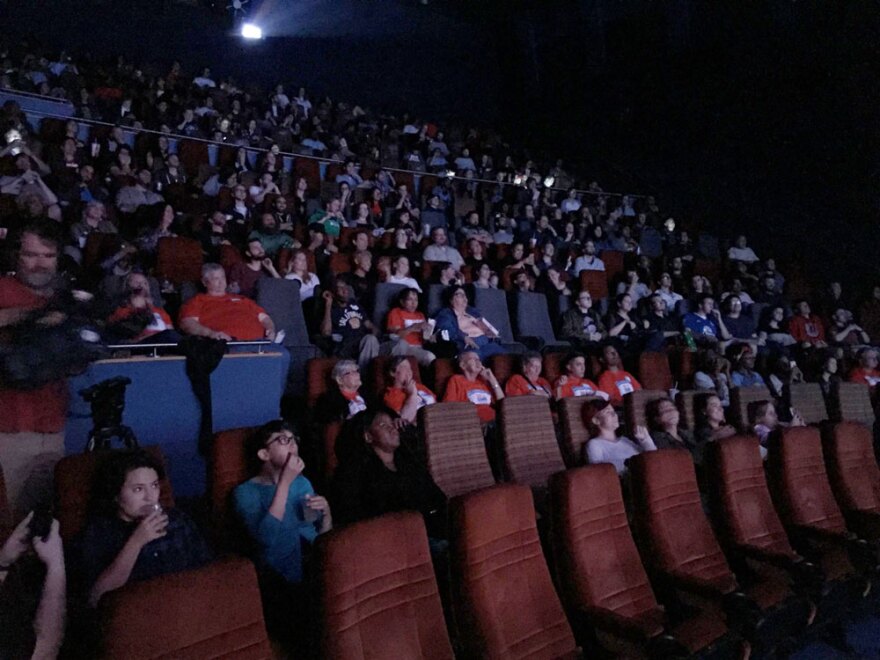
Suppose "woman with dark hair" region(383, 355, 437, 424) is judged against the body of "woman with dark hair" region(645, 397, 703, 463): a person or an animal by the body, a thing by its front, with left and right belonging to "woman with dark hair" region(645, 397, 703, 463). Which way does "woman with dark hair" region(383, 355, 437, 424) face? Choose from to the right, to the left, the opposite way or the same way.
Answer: the same way

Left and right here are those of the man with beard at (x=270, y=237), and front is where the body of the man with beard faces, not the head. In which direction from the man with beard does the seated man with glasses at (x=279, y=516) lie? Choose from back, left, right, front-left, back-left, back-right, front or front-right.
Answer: front-right

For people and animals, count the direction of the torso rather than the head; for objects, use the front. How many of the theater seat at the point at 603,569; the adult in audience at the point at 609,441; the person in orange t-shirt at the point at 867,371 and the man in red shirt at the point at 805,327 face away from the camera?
0

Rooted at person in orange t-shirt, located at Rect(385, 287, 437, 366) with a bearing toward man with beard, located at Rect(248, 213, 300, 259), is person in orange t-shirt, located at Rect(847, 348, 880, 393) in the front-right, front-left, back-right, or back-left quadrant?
back-right

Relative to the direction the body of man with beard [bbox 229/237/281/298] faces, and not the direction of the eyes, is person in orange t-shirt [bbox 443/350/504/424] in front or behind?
in front

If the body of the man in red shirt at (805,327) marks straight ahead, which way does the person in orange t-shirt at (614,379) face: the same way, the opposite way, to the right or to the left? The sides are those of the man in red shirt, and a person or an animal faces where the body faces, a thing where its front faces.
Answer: the same way

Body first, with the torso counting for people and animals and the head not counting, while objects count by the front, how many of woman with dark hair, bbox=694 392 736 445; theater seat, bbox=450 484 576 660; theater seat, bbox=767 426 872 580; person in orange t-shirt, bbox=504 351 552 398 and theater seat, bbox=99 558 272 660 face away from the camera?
0

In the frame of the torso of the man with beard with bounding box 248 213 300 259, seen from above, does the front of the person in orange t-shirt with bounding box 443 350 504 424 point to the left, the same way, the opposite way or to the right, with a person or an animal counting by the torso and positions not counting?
the same way

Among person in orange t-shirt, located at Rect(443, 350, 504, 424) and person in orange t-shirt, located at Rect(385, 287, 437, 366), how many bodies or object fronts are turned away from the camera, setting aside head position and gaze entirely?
0

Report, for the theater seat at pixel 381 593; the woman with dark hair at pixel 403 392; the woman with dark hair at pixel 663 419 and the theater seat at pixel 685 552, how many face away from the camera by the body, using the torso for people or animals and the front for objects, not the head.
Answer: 0

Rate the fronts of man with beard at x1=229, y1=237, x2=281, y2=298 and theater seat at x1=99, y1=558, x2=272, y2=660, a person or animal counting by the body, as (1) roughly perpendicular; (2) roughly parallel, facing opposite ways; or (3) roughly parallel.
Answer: roughly parallel

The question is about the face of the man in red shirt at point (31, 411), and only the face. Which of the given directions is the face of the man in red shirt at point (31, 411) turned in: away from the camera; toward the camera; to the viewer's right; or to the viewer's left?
toward the camera

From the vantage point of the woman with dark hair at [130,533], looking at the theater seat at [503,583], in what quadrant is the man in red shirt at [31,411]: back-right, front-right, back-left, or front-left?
back-left

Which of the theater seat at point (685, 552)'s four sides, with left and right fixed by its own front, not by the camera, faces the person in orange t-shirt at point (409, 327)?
back

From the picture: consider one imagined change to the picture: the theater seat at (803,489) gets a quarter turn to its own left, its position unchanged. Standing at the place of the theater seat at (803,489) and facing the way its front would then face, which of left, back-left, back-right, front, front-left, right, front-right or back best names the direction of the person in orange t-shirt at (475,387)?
back-left

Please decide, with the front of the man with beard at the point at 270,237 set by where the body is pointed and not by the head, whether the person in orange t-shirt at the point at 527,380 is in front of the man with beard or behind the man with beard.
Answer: in front
